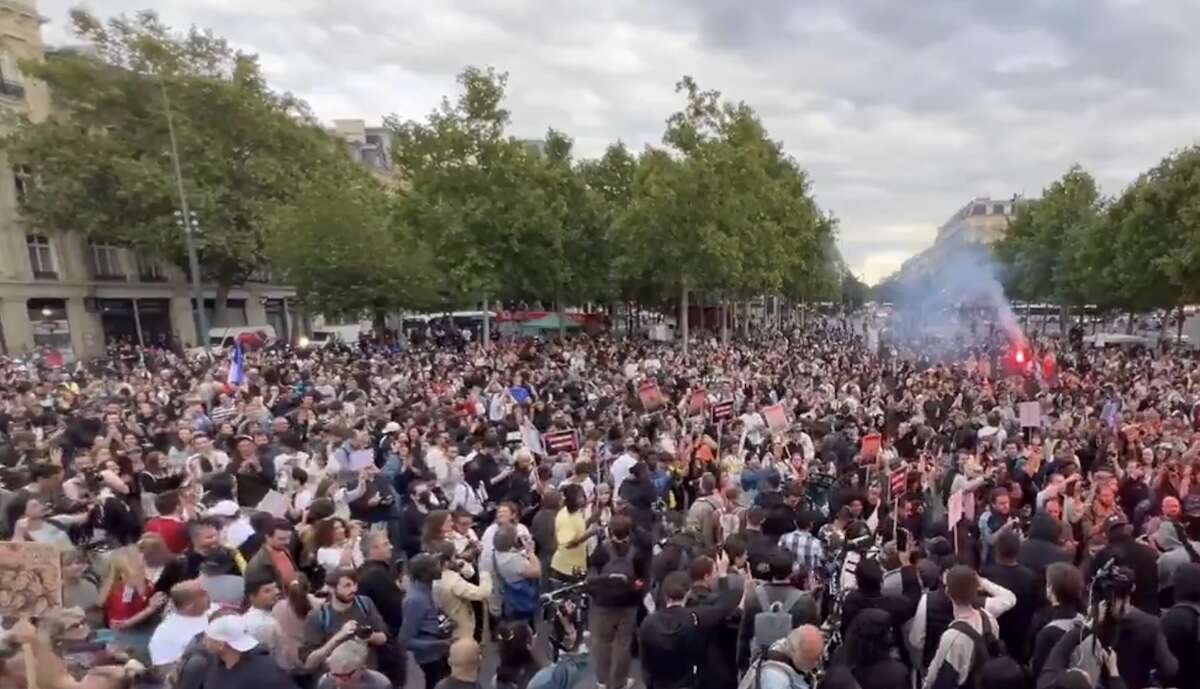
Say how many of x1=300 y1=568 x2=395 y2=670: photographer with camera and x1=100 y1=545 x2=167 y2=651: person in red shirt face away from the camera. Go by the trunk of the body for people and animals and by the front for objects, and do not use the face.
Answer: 0

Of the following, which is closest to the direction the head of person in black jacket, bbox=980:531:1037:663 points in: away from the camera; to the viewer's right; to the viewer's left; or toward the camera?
away from the camera

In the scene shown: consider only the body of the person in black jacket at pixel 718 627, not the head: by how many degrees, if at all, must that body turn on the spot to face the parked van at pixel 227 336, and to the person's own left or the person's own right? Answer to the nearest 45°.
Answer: approximately 90° to the person's own left

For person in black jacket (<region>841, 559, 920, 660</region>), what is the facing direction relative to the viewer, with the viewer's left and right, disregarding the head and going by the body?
facing away from the viewer

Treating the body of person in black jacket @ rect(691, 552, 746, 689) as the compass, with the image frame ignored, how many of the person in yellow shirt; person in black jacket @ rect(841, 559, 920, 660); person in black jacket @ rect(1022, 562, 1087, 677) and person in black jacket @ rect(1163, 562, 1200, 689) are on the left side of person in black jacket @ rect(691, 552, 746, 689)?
1

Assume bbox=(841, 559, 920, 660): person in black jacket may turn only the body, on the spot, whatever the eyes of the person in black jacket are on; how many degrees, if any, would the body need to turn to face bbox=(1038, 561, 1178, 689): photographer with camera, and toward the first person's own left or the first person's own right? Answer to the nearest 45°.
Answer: approximately 90° to the first person's own right

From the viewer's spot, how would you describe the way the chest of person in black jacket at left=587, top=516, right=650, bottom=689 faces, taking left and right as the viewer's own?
facing away from the viewer

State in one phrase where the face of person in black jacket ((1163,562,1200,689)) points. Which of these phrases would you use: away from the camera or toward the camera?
away from the camera

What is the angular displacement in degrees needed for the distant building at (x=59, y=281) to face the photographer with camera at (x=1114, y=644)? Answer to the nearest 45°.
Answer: approximately 45° to its right

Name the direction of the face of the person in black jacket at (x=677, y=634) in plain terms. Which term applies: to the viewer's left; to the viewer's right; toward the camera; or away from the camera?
away from the camera
